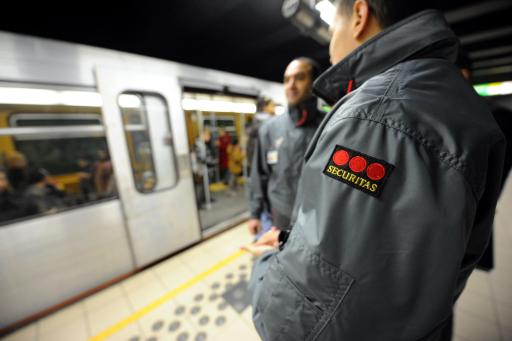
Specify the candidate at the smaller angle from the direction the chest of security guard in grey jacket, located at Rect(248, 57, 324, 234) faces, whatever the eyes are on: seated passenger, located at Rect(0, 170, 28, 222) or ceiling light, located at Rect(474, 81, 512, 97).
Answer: the seated passenger

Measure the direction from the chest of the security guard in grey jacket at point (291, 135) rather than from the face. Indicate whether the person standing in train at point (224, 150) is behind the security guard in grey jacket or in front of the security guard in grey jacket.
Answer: behind

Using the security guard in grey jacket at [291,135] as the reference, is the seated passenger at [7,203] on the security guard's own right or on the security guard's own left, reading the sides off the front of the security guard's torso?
on the security guard's own right

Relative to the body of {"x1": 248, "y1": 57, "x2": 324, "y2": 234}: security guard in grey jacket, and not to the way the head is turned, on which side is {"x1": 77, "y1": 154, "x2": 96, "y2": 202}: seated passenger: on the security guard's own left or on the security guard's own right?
on the security guard's own right

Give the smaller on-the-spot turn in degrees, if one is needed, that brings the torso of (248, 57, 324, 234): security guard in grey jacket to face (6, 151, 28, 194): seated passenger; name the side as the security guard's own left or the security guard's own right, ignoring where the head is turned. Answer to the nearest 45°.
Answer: approximately 90° to the security guard's own right

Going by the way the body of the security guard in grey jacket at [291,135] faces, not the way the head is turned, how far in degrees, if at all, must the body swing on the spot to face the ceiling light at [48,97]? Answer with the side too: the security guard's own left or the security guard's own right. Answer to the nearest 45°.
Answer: approximately 90° to the security guard's own right

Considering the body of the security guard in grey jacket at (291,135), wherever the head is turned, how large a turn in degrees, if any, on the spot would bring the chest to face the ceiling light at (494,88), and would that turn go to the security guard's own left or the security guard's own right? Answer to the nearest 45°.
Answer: approximately 135° to the security guard's own left

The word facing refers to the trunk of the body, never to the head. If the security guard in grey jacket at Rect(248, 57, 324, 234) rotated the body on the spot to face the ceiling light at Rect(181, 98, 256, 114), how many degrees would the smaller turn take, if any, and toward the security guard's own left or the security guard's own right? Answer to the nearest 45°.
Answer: approximately 135° to the security guard's own right

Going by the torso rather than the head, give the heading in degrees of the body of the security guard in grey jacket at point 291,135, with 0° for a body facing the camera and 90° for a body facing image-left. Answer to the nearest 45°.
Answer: approximately 0°

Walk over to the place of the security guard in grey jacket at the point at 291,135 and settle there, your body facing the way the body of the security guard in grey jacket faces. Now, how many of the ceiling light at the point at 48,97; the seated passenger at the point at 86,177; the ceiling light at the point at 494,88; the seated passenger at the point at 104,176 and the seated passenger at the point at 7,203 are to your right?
4
